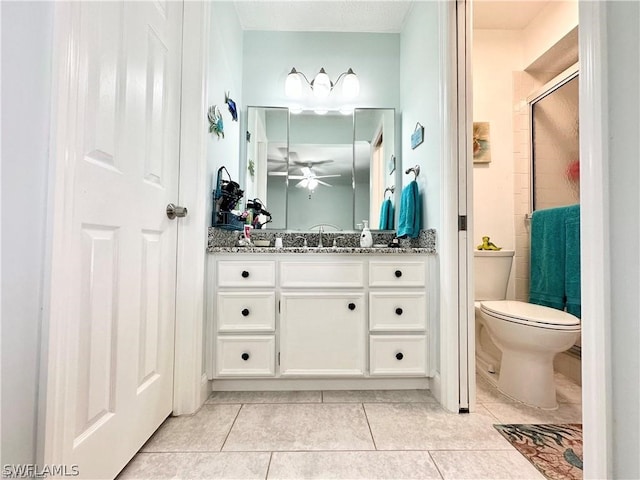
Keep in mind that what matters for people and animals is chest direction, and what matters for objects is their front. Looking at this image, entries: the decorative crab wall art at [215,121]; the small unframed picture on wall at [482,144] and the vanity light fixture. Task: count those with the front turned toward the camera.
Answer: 2

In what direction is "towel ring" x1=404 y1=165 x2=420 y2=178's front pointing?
to the viewer's left

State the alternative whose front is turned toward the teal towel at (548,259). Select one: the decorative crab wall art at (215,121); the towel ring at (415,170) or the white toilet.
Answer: the decorative crab wall art

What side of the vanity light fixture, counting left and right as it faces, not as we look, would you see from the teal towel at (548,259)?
left

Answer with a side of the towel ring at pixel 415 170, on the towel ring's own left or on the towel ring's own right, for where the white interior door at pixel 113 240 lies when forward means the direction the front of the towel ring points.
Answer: on the towel ring's own left

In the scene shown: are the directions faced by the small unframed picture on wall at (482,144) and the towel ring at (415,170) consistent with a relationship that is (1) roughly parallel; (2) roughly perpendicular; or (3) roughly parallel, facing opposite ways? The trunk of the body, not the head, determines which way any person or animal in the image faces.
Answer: roughly perpendicular

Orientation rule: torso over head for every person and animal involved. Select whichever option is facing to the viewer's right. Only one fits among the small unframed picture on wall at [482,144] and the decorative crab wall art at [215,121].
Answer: the decorative crab wall art

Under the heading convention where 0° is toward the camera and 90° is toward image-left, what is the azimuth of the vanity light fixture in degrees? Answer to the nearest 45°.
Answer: approximately 0°

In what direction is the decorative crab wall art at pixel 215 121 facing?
to the viewer's right
